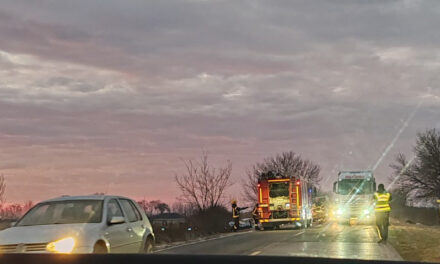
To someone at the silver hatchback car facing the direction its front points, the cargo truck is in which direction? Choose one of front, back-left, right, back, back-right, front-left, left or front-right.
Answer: back

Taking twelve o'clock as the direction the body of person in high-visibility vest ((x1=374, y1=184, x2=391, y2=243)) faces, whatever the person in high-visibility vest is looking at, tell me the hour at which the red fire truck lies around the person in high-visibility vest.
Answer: The red fire truck is roughly at 11 o'clock from the person in high-visibility vest.

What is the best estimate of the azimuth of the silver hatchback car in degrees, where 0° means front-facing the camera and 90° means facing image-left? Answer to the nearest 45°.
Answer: approximately 45°

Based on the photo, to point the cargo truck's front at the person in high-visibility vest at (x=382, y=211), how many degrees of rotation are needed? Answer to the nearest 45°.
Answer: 0° — it already faces them

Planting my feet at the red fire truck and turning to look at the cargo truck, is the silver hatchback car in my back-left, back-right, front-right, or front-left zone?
back-right

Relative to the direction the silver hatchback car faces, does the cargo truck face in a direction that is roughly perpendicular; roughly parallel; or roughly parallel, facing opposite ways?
roughly parallel

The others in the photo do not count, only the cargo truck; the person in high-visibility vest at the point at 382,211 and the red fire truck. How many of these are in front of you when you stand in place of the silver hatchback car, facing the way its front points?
0

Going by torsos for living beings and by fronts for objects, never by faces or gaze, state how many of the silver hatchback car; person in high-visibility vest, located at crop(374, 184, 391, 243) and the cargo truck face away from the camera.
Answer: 1

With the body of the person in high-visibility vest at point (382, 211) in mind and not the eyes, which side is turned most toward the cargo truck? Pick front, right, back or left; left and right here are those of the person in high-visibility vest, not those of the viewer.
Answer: front

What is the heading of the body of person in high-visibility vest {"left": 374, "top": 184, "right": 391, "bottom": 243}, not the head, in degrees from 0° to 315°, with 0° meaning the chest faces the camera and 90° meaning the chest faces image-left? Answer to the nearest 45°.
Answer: approximately 180°

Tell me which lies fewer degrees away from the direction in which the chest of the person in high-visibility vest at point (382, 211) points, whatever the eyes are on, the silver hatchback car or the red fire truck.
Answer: the red fire truck

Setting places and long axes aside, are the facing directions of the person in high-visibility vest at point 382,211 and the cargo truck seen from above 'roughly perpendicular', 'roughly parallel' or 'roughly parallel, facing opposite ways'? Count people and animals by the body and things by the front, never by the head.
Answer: roughly parallel, facing opposite ways

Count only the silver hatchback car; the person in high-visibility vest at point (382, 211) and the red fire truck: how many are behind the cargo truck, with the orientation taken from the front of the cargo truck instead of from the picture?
0

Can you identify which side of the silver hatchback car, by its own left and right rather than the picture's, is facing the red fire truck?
back

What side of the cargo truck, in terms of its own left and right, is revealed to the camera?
front

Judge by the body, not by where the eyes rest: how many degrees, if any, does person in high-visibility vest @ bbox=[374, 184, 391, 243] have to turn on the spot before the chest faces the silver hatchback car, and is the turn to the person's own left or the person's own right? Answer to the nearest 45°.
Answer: approximately 135° to the person's own left

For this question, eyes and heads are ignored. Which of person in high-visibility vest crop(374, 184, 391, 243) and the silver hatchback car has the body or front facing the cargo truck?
the person in high-visibility vest
